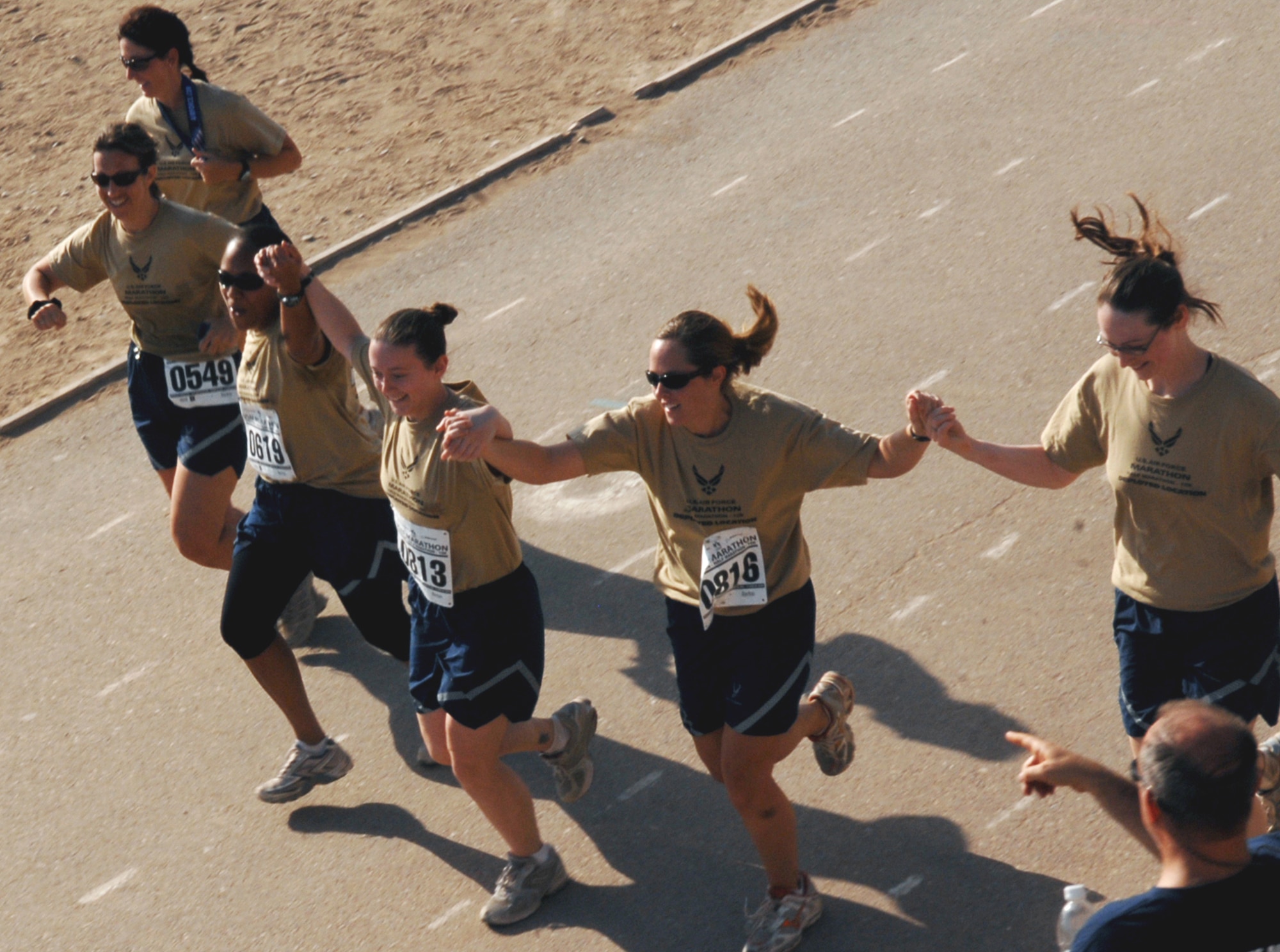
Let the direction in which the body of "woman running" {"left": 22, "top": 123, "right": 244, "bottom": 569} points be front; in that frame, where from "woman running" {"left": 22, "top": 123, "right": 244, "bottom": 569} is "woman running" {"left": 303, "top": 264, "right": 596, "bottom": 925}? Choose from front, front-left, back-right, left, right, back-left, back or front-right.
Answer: front-left

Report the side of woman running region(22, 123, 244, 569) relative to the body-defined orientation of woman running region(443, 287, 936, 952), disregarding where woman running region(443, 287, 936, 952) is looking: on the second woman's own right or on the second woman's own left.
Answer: on the second woman's own right

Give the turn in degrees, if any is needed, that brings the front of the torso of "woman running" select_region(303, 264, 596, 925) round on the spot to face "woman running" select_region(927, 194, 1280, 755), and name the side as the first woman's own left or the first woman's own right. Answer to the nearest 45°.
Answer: approximately 90° to the first woman's own left

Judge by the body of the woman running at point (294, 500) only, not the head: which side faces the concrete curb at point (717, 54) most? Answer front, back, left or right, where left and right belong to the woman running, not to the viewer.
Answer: back

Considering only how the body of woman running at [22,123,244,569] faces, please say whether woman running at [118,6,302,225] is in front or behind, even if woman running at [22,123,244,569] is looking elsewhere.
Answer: behind

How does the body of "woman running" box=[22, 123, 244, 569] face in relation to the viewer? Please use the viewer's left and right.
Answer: facing the viewer and to the left of the viewer

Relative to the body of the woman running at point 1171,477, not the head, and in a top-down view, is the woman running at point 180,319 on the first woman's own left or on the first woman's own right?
on the first woman's own right

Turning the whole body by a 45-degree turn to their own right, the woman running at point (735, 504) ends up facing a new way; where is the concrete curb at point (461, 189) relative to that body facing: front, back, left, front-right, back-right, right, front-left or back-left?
right
